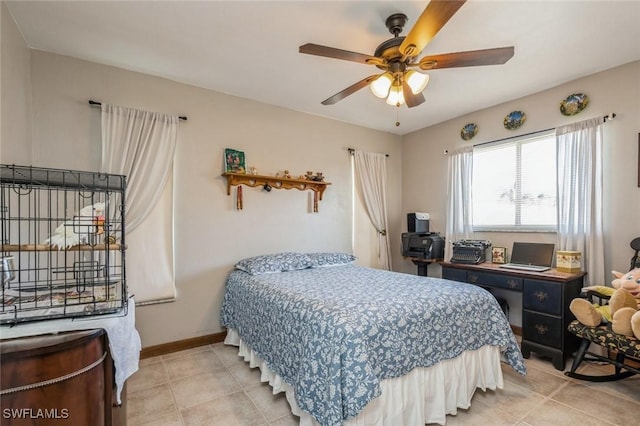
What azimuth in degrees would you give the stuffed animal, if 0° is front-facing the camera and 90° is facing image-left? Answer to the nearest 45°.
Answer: approximately 45°

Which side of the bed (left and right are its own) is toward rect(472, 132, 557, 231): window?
left

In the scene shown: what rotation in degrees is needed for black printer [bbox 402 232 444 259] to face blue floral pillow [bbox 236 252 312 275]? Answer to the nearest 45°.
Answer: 0° — it already faces it

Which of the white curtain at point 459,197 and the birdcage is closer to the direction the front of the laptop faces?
the birdcage

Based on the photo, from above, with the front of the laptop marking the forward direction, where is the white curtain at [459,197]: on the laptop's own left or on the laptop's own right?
on the laptop's own right

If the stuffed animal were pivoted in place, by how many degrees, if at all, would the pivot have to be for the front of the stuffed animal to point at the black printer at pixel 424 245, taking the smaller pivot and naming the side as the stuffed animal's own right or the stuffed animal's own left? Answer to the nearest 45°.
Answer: approximately 45° to the stuffed animal's own right

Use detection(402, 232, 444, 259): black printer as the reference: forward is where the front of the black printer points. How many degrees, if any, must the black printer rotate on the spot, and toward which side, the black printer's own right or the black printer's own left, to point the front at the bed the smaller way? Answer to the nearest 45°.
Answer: approximately 45° to the black printer's own left

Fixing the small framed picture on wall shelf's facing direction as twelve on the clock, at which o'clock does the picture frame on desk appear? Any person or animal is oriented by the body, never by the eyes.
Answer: The picture frame on desk is roughly at 11 o'clock from the small framed picture on wall shelf.

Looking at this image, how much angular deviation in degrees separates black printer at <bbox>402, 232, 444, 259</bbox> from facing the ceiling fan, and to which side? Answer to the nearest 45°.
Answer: approximately 45° to its left
